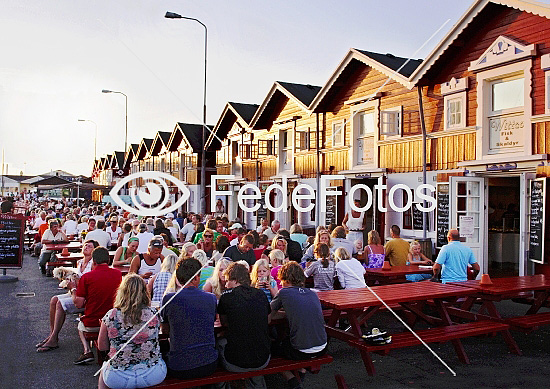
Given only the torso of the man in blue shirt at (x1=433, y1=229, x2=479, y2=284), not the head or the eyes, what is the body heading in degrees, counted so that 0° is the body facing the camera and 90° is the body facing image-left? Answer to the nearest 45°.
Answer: approximately 180°

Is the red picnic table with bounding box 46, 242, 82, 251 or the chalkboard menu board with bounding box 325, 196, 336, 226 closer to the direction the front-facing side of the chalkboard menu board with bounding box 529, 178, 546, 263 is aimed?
the red picnic table

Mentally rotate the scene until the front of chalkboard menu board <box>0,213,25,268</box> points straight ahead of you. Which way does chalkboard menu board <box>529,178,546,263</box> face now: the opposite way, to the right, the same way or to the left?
to the right

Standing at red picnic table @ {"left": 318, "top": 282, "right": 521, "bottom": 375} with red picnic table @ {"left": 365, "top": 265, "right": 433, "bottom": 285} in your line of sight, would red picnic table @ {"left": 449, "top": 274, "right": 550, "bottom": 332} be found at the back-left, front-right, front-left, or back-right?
front-right

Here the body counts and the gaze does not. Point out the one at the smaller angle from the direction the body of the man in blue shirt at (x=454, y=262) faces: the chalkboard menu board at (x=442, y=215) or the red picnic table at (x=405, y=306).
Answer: the chalkboard menu board

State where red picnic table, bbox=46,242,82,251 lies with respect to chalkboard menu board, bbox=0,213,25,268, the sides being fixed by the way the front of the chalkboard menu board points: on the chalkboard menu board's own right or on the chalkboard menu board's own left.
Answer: on the chalkboard menu board's own left

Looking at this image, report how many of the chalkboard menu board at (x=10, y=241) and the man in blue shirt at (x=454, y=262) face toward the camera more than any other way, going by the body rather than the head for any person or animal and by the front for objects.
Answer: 1

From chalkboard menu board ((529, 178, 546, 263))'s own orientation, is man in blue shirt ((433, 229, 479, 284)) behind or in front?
in front

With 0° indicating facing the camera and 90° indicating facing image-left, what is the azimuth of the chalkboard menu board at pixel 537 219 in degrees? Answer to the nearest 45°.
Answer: approximately 45°

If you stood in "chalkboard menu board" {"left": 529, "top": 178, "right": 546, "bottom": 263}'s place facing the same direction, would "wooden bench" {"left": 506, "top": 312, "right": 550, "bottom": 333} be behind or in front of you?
in front

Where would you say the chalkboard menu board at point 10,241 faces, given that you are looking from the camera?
facing the viewer
